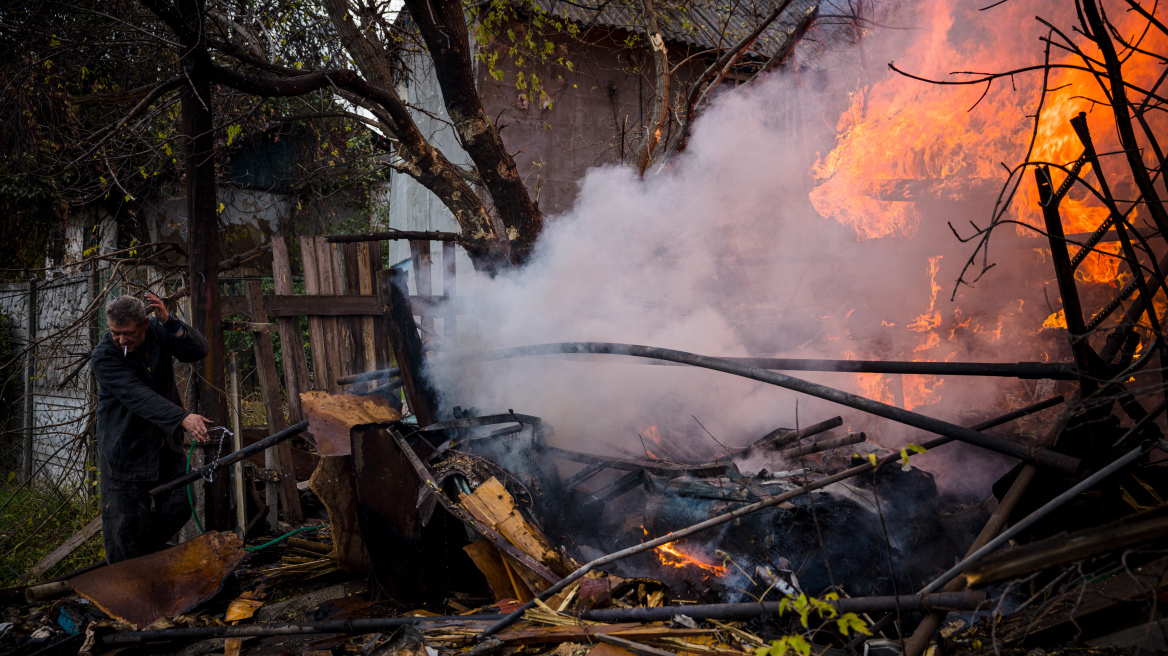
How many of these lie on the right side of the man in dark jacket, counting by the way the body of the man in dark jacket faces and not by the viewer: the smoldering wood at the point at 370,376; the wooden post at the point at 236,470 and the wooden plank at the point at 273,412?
0

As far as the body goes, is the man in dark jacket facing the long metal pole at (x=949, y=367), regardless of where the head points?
yes

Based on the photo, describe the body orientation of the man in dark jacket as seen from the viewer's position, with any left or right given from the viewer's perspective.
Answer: facing the viewer and to the right of the viewer

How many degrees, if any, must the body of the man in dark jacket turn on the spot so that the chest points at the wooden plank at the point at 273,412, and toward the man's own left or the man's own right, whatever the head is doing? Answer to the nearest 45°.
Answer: approximately 90° to the man's own left

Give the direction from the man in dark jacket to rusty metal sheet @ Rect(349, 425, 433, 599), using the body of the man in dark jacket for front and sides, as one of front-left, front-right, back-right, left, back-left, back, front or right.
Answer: front

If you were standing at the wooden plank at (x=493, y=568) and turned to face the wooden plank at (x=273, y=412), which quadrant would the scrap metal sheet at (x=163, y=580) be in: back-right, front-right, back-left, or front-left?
front-left

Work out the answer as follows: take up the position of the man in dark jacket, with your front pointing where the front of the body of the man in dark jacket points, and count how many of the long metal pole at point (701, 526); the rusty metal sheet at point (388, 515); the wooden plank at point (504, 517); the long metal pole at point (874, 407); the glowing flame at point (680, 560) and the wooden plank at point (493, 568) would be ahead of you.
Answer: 6

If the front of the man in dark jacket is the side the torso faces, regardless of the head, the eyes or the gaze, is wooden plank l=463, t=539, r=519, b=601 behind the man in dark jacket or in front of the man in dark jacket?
in front

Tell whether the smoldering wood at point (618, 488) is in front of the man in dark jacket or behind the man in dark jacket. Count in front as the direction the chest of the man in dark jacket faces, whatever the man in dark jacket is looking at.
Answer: in front

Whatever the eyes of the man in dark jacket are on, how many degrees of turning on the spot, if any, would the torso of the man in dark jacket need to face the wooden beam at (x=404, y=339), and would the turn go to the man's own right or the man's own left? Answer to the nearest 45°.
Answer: approximately 45° to the man's own left

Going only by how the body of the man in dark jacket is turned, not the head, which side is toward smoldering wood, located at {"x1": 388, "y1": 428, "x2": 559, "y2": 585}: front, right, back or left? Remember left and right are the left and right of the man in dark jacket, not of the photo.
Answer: front

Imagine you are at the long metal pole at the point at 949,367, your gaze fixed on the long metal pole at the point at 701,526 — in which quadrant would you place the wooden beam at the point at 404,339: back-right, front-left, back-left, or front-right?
front-right

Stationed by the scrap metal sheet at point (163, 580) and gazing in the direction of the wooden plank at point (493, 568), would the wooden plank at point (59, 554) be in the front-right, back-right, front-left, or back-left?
back-left

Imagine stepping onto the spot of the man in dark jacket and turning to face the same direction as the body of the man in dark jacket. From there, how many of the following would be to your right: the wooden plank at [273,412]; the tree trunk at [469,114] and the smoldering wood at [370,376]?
0

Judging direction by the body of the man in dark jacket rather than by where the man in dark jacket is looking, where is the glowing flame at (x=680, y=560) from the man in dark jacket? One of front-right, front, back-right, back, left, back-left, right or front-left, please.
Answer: front

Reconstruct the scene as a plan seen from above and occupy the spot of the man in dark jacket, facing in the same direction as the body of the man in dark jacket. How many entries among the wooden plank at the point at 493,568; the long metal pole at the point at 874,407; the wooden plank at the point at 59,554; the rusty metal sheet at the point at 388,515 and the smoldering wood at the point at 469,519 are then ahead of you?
4

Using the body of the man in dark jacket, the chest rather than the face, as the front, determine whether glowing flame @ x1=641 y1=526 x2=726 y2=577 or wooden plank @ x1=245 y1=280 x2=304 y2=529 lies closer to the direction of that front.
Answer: the glowing flame
